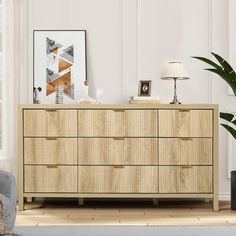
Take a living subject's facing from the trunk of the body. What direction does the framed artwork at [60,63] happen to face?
toward the camera

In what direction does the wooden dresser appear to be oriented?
toward the camera

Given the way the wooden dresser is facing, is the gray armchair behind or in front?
in front

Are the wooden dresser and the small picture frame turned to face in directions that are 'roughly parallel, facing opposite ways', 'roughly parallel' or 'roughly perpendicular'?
roughly parallel

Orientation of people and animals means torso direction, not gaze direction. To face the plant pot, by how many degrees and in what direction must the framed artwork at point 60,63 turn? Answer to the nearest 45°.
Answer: approximately 90° to its left

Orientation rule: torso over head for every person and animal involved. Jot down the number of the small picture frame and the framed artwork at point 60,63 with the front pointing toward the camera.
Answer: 2

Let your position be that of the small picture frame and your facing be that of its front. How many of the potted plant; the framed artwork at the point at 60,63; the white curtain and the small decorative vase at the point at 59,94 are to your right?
3

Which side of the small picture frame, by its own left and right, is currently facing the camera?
front

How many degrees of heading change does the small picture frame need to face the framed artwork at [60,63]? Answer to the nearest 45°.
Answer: approximately 90° to its right
